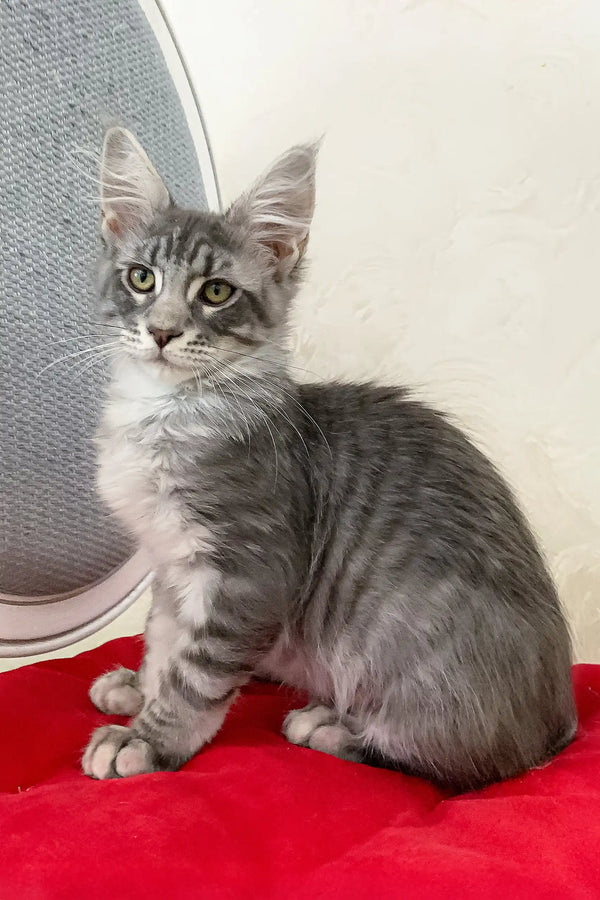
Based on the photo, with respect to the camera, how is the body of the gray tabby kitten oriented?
to the viewer's left
